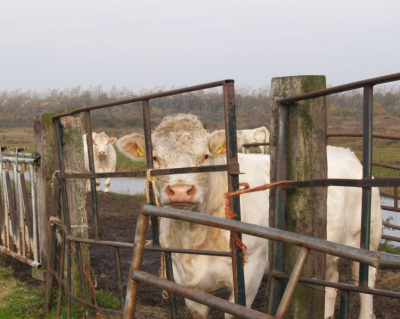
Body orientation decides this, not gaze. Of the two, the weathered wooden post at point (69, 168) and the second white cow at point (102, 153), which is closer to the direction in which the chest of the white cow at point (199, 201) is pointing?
the weathered wooden post

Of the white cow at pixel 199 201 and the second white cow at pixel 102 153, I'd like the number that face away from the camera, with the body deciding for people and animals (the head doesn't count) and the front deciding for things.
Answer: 0

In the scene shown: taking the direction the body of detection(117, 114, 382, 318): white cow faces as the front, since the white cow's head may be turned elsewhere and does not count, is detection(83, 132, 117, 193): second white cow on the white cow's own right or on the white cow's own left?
on the white cow's own right

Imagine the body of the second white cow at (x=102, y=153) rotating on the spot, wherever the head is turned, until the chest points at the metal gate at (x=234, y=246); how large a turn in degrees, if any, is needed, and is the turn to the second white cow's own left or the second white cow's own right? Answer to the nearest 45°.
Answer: approximately 45° to the second white cow's own right

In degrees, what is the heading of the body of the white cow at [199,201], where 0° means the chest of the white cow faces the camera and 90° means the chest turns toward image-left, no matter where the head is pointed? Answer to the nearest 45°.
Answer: approximately 45°

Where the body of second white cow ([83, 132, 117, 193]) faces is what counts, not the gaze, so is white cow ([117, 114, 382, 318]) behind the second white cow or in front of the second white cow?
in front

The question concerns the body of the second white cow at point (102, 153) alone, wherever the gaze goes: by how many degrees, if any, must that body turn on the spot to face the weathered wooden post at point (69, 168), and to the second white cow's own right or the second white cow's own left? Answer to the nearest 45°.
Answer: approximately 45° to the second white cow's own right

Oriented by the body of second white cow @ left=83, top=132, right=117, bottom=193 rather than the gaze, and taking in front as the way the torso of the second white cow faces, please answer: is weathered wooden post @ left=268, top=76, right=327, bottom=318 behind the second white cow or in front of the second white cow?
in front

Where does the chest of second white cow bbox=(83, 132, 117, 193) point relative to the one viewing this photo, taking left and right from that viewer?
facing the viewer and to the right of the viewer

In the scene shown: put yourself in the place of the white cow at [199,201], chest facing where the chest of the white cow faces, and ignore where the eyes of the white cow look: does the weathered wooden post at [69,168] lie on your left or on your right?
on your right

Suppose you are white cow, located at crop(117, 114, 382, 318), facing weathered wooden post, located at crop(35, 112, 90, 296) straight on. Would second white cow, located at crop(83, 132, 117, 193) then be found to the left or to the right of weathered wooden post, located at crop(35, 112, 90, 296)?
right
